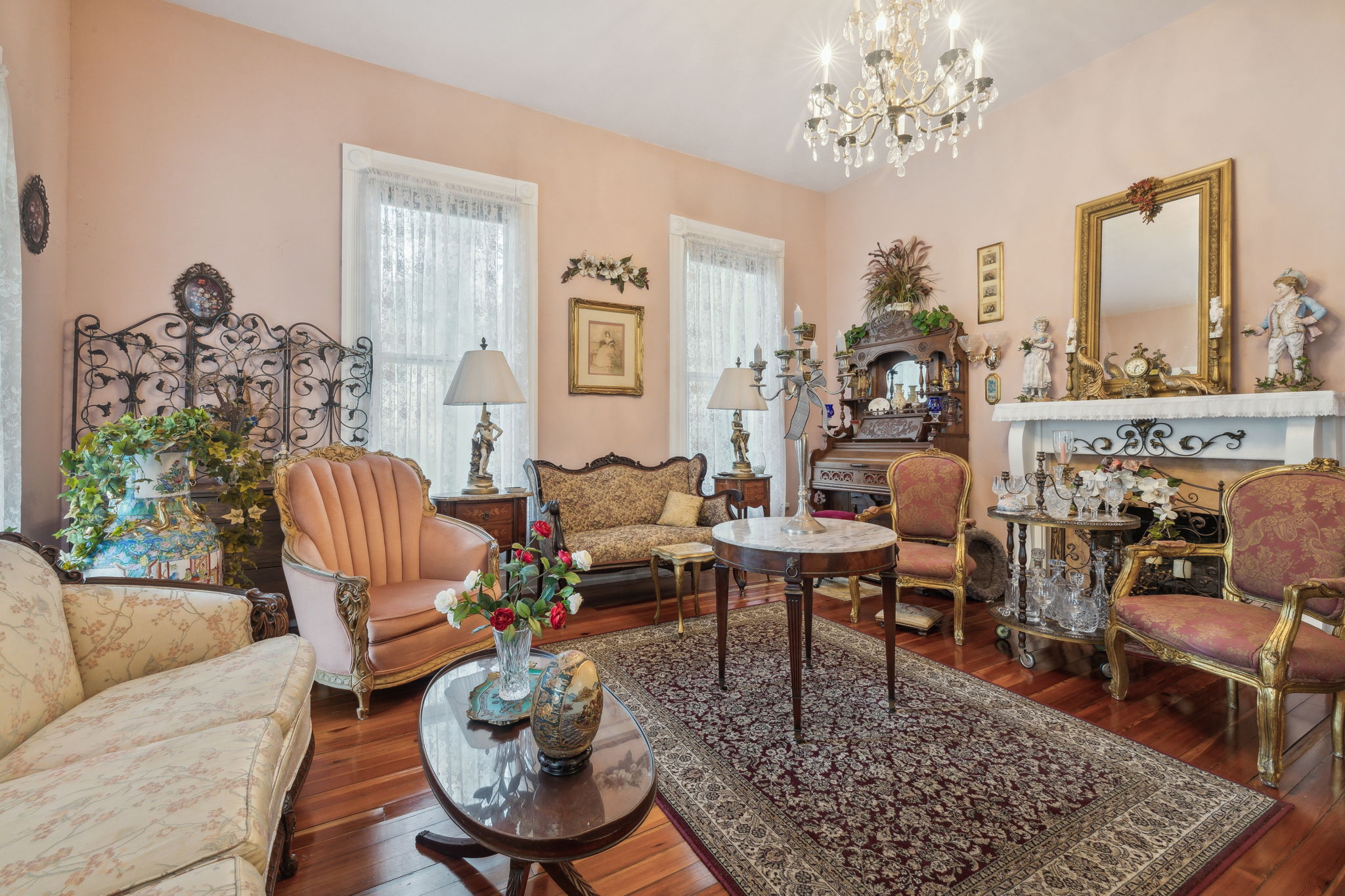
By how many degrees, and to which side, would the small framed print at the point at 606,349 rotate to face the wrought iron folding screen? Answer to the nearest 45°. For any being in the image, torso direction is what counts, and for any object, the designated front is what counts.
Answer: approximately 90° to its right

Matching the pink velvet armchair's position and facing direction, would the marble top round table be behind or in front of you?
in front

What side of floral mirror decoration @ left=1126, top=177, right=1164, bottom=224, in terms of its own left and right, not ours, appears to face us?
front

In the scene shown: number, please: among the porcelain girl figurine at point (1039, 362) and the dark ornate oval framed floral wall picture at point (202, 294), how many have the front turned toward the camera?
2

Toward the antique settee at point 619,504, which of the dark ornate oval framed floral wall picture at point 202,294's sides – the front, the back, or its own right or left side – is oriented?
left

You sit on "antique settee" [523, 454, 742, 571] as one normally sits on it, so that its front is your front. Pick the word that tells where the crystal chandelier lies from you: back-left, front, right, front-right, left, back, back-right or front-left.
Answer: front

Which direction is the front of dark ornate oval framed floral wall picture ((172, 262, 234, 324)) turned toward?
toward the camera

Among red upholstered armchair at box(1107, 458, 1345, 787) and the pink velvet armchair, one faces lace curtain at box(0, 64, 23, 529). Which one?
the red upholstered armchair

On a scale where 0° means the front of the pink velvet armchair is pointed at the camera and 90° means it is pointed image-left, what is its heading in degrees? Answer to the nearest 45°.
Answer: approximately 315°

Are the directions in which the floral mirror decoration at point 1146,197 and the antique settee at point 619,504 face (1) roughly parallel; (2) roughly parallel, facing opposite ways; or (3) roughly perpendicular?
roughly perpendicular

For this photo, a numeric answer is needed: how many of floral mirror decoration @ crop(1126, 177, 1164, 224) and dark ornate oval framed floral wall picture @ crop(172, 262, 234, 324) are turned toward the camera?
2

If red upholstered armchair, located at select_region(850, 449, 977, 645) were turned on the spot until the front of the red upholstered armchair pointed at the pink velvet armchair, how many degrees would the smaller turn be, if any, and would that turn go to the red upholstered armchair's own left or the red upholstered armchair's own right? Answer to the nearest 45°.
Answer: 0° — it already faces it

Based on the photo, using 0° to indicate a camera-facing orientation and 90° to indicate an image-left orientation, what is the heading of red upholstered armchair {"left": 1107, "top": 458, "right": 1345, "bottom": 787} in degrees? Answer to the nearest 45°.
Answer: approximately 45°

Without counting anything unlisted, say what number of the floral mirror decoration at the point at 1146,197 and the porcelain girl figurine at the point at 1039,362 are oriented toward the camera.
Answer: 2

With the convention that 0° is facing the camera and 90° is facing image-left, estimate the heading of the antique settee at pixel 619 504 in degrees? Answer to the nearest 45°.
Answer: approximately 315°
